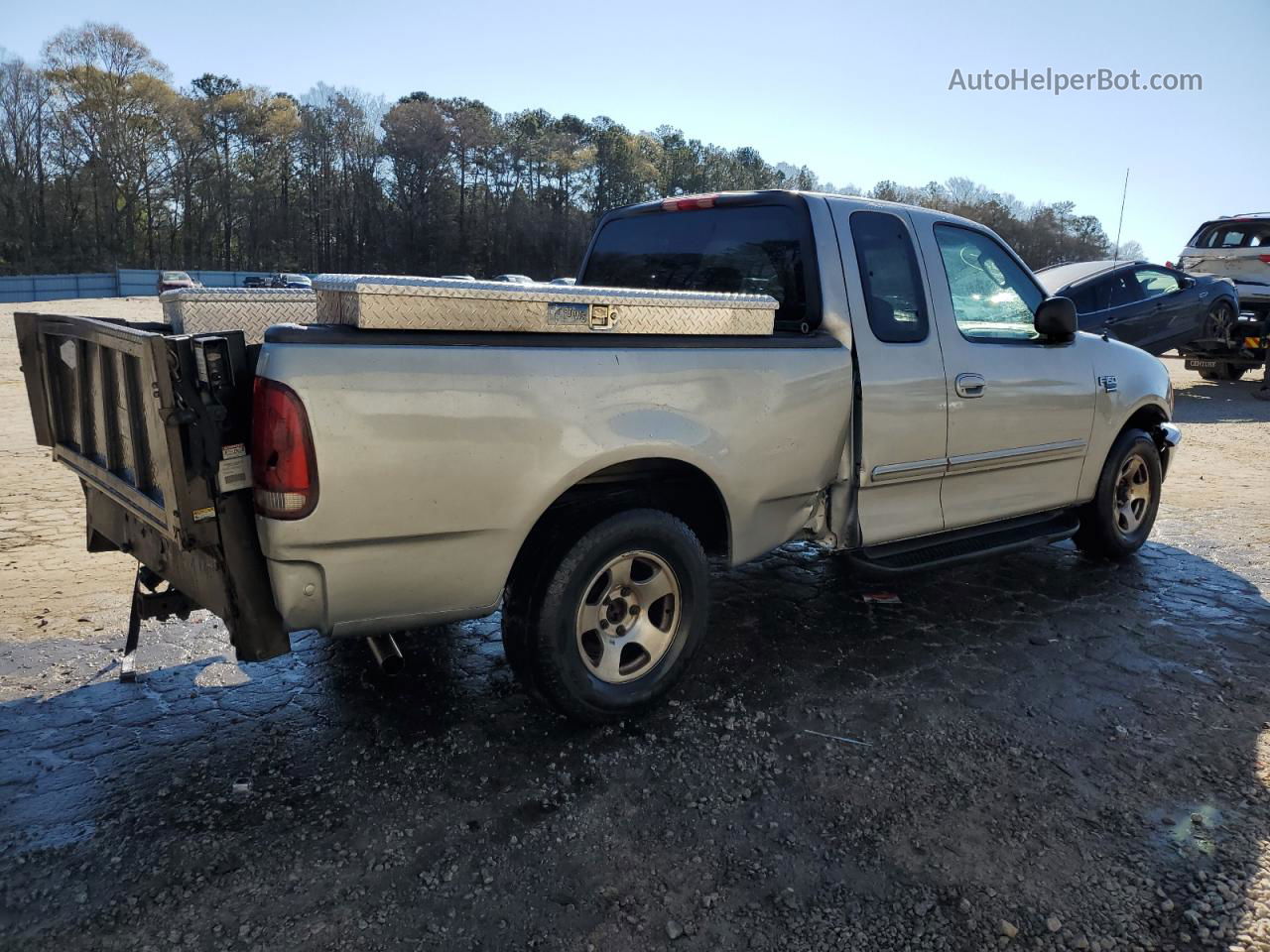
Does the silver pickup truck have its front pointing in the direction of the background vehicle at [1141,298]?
yes

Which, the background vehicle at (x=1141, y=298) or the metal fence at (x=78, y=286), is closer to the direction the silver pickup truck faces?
the background vehicle

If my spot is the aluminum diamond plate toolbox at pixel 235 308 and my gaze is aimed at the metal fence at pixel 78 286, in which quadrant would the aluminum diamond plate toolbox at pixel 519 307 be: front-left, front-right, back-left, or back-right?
back-right

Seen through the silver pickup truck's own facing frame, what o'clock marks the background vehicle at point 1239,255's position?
The background vehicle is roughly at 12 o'clock from the silver pickup truck.

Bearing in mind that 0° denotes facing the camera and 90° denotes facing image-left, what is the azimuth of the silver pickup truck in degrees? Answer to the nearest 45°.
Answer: approximately 225°
